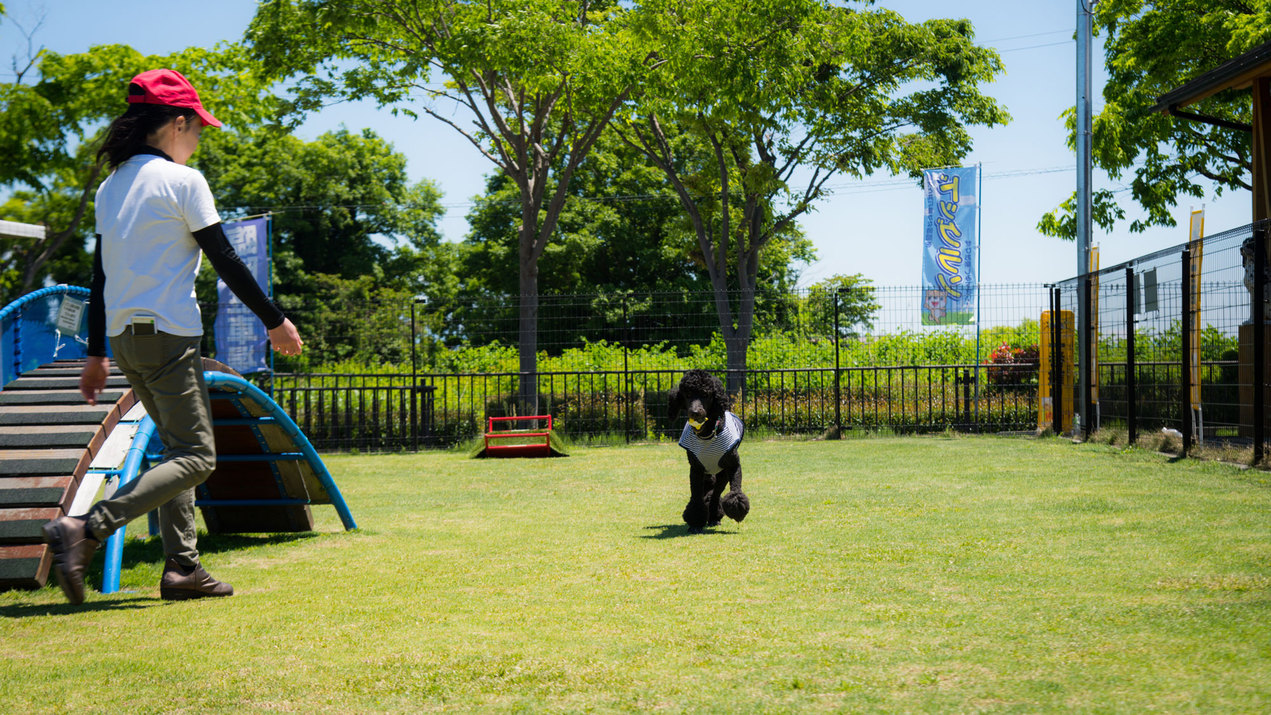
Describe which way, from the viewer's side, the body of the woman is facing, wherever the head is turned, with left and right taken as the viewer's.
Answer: facing away from the viewer and to the right of the viewer

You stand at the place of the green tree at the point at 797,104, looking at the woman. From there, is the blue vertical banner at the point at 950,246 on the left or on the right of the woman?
left

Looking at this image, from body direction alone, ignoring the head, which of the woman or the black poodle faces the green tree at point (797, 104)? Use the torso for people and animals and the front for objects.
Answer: the woman

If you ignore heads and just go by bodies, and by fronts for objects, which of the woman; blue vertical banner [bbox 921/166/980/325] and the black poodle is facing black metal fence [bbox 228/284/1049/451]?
the woman

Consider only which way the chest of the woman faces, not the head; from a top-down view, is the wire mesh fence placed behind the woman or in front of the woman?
in front

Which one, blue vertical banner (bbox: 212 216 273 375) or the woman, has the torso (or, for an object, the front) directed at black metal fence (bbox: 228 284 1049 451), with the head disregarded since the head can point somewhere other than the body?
the woman
